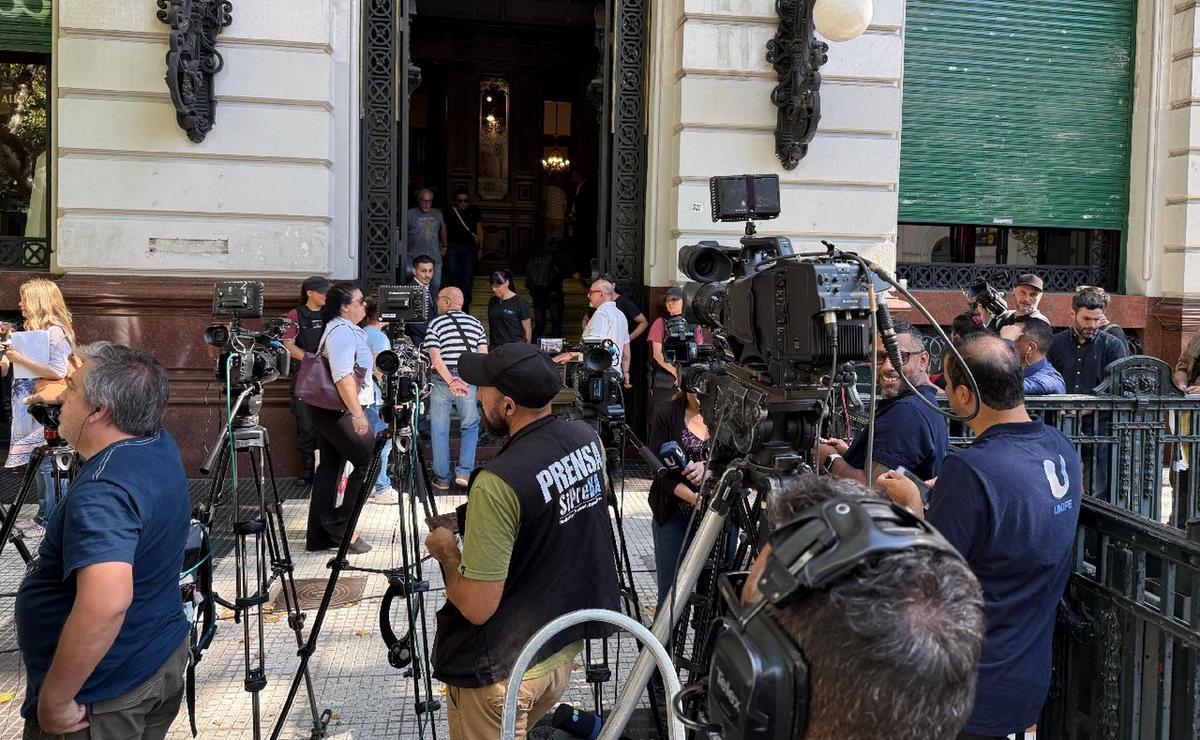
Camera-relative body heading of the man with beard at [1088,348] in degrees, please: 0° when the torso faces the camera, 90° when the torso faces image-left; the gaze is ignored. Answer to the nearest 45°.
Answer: approximately 0°

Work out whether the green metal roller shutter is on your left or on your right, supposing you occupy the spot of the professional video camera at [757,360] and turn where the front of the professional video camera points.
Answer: on your right

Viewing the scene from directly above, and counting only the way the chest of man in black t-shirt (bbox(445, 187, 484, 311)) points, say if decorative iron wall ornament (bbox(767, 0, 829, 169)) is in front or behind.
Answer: in front

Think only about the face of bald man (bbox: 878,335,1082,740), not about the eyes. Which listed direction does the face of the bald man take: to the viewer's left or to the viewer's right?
to the viewer's left

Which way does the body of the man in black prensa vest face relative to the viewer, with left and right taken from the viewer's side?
facing away from the viewer and to the left of the viewer

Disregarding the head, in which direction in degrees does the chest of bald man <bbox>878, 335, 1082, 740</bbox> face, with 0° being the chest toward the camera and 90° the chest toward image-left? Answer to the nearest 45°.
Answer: approximately 135°

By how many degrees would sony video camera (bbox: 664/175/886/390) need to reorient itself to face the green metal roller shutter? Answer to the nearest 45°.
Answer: approximately 45° to its right

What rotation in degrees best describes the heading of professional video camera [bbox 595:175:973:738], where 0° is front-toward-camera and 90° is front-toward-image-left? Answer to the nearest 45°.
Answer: approximately 135°

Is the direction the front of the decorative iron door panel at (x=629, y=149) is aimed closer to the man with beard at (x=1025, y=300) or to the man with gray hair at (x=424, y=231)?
the man with beard

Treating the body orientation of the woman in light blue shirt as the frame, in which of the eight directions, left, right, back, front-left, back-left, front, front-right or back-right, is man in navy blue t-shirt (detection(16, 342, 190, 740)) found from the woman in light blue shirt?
right

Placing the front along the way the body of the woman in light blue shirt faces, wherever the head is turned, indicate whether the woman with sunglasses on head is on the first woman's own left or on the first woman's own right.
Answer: on the first woman's own left
